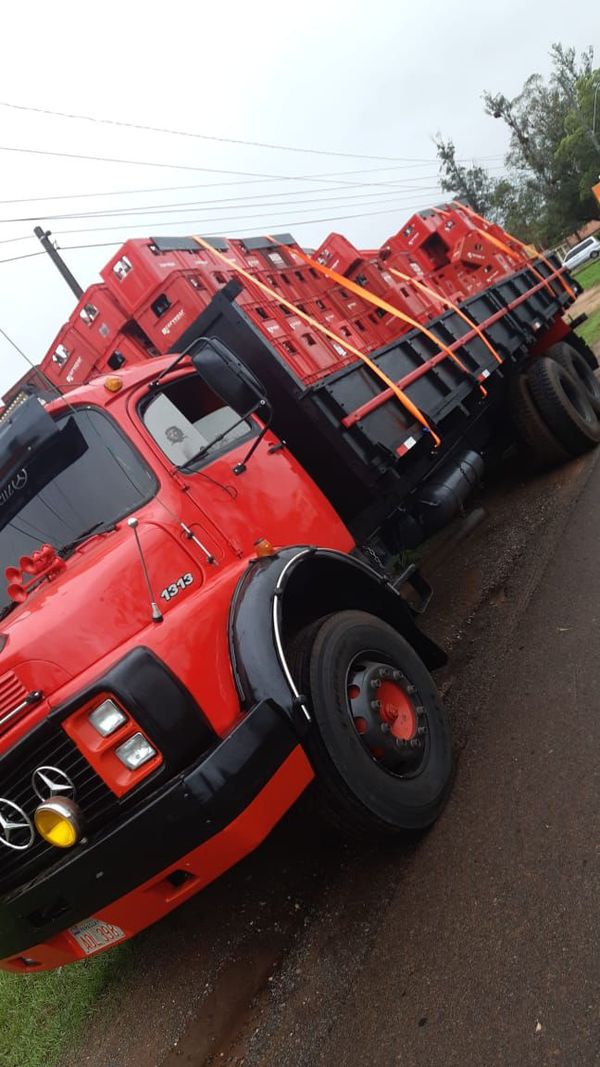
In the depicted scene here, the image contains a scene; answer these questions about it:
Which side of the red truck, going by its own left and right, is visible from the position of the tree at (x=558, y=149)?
back

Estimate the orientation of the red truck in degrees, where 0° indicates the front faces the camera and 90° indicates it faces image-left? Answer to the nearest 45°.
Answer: approximately 45°

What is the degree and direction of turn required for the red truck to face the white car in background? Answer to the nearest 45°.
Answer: approximately 180°

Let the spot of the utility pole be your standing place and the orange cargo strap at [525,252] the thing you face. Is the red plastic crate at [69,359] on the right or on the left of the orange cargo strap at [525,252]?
right

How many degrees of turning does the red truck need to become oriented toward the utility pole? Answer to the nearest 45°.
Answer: approximately 135° to its right
